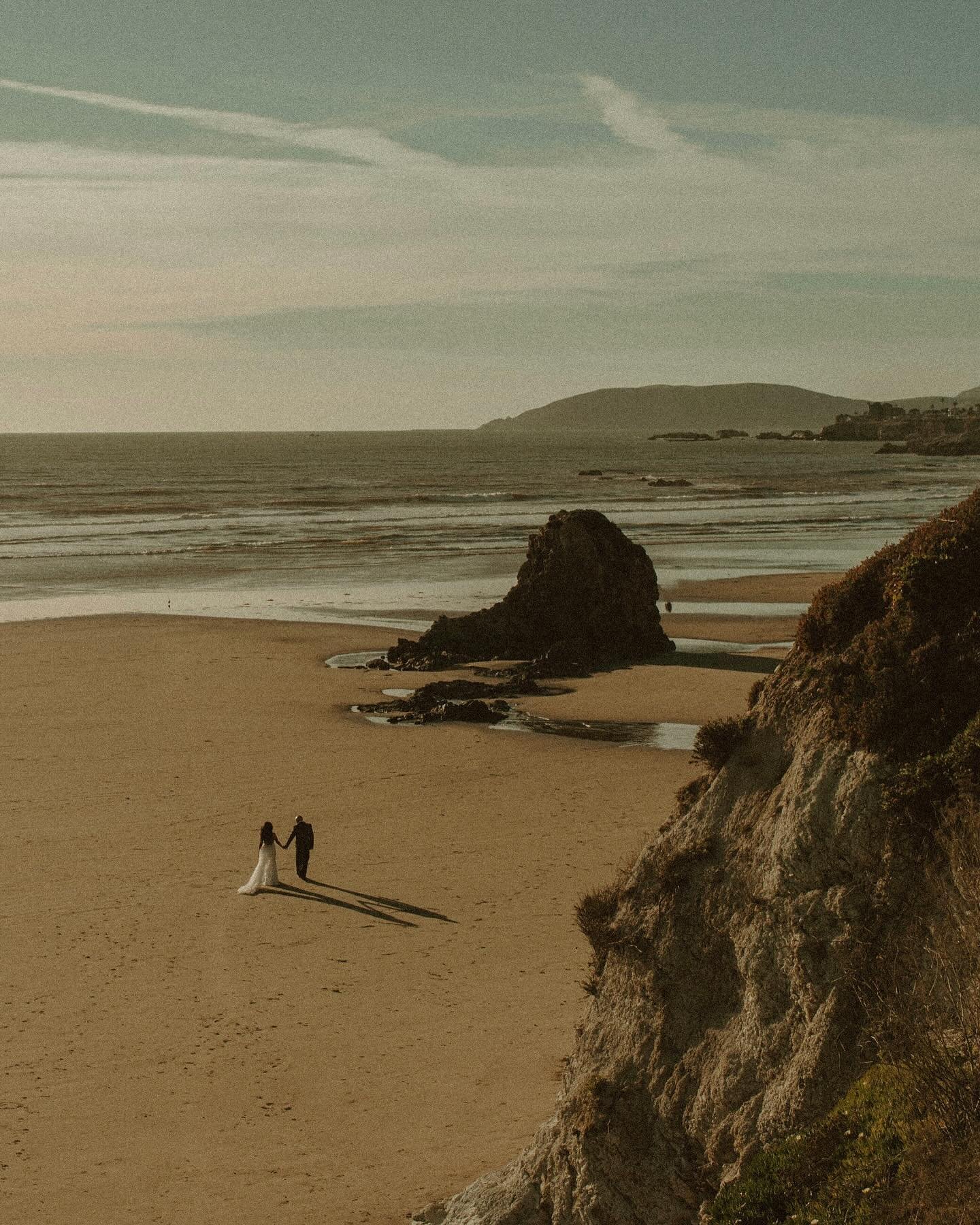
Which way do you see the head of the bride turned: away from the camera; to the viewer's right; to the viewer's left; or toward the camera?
away from the camera

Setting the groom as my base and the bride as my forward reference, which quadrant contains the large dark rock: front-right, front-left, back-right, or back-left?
back-right

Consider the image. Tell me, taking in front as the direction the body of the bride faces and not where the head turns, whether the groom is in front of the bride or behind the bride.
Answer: in front

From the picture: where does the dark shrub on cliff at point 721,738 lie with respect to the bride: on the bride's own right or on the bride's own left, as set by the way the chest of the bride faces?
on the bride's own right

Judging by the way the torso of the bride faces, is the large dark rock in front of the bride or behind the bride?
in front

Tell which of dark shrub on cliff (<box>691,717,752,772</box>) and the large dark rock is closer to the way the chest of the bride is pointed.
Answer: the large dark rock

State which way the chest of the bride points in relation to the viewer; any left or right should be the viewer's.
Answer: facing away from the viewer and to the right of the viewer
